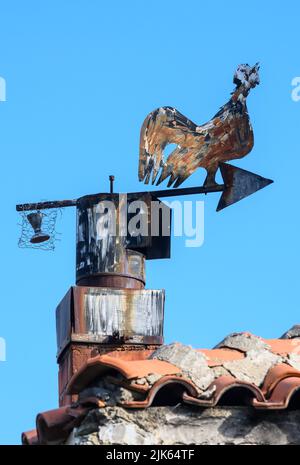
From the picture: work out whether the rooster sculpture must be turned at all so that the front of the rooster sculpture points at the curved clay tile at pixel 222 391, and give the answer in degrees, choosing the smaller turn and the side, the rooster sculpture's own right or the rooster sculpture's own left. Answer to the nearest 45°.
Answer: approximately 90° to the rooster sculpture's own right

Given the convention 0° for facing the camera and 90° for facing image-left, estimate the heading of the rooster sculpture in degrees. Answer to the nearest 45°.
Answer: approximately 270°
